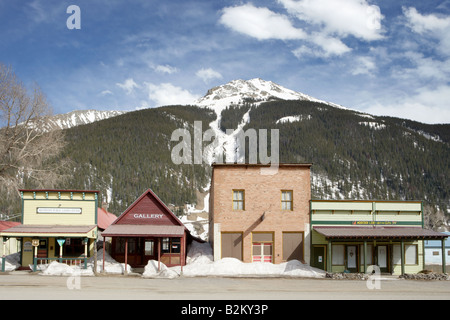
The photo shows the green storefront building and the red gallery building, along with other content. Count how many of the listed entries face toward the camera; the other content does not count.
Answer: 2

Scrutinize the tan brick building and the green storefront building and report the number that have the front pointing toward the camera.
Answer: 2

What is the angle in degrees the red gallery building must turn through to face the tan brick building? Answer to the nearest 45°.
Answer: approximately 90° to its left

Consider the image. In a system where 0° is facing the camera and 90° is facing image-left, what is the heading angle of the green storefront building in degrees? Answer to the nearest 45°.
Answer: approximately 0°

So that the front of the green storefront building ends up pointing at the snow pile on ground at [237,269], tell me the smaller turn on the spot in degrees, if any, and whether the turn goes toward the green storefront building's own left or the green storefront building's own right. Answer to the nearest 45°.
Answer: approximately 45° to the green storefront building's own right

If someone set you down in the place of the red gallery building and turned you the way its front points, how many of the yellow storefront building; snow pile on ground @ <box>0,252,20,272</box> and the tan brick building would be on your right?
2

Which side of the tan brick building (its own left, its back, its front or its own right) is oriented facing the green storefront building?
left

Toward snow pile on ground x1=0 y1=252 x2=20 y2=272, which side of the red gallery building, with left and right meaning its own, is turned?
right

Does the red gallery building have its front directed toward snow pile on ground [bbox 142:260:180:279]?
yes

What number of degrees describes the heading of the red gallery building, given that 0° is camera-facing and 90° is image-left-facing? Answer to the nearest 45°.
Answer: approximately 0°

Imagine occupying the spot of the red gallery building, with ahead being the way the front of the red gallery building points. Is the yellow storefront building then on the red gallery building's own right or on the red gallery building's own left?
on the red gallery building's own right

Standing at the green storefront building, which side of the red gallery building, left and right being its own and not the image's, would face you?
left
